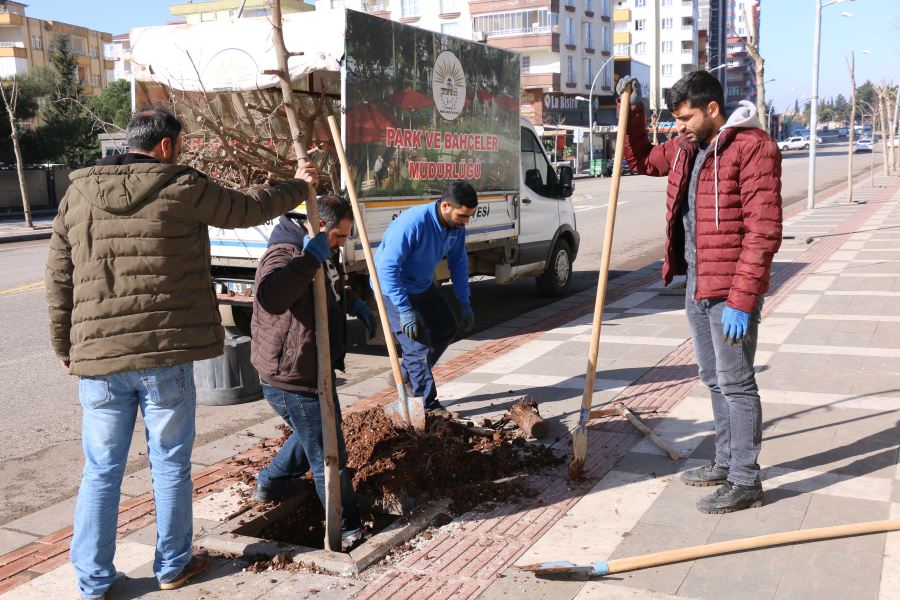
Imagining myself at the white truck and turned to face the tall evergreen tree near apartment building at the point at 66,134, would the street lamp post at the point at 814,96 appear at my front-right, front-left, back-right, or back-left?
front-right

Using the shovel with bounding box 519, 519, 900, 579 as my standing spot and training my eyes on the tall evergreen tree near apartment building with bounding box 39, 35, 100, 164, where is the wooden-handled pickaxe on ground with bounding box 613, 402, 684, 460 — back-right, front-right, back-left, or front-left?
front-right

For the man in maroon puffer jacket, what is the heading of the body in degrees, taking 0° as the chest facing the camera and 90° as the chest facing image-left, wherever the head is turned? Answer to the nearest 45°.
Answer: approximately 45°

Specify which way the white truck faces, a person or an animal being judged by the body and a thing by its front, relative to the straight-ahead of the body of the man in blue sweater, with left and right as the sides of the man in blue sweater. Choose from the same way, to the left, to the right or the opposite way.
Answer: to the left

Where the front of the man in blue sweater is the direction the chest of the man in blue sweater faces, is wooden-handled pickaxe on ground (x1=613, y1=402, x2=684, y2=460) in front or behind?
in front

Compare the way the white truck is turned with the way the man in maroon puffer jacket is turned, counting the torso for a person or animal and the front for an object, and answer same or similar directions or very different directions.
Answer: very different directions

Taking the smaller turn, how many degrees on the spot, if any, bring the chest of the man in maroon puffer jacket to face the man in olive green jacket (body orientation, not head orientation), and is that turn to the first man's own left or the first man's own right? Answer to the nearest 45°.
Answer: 0° — they already face them

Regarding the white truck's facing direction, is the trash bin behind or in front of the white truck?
behind

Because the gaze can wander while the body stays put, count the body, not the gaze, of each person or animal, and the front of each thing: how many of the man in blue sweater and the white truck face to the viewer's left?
0

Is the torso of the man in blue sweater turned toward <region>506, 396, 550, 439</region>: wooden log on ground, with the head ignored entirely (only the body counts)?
yes

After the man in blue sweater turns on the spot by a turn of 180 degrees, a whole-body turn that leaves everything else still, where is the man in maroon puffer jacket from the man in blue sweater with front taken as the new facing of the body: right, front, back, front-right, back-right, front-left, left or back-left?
back

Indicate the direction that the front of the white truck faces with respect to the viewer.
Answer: facing away from the viewer and to the right of the viewer

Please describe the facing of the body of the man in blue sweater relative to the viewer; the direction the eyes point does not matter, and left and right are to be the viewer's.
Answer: facing the viewer and to the right of the viewer

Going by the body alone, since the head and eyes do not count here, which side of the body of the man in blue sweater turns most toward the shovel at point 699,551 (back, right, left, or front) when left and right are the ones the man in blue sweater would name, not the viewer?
front

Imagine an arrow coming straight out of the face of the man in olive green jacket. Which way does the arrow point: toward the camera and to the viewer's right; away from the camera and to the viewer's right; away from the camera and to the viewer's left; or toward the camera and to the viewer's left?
away from the camera and to the viewer's right

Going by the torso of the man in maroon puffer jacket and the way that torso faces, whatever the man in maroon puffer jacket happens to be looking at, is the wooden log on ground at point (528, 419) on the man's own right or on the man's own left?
on the man's own right
